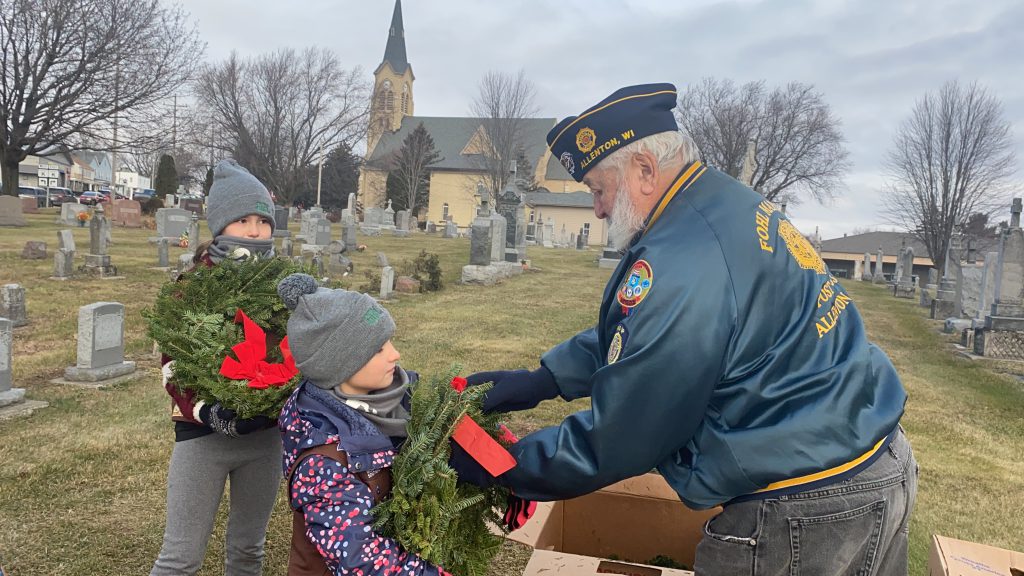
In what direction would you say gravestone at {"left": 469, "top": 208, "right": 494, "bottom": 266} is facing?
toward the camera

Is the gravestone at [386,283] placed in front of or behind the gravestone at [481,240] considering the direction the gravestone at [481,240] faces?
in front

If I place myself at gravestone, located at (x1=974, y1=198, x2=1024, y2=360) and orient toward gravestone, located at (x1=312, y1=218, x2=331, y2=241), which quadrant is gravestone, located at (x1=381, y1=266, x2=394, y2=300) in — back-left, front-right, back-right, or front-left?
front-left

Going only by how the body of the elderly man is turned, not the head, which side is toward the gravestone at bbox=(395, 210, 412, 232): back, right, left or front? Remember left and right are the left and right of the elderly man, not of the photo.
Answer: front

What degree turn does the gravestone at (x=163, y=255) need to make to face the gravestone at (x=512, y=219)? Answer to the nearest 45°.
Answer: approximately 90° to its left

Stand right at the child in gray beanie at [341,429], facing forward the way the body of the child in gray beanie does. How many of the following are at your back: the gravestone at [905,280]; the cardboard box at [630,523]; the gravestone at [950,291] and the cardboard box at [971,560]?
0

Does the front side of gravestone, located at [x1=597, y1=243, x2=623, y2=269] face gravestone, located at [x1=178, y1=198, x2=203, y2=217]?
no

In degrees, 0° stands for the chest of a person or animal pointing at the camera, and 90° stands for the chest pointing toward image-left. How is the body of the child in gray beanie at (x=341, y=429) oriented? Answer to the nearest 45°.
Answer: approximately 270°

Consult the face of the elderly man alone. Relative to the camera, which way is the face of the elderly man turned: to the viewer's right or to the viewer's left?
to the viewer's left

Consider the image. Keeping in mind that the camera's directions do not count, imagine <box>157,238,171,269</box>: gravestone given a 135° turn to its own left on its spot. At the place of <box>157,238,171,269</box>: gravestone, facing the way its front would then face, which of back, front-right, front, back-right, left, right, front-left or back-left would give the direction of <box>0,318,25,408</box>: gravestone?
back-right

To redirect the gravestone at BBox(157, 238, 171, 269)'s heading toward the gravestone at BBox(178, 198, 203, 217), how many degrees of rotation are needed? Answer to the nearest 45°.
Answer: approximately 180°

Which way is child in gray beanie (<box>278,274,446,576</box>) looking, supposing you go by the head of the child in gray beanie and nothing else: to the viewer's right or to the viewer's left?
to the viewer's right

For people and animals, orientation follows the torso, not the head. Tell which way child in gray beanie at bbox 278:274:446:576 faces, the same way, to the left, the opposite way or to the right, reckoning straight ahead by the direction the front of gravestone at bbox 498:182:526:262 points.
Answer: to the left

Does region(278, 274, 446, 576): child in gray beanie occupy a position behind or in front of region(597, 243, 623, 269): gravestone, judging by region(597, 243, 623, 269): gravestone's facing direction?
in front

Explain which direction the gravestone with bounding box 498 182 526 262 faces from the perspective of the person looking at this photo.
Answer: facing the viewer

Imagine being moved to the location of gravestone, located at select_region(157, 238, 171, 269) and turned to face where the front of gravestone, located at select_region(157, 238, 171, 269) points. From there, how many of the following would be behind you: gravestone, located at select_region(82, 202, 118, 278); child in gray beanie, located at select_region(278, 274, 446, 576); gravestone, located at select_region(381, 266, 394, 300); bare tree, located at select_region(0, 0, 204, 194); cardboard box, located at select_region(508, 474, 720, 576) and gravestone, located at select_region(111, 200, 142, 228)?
2

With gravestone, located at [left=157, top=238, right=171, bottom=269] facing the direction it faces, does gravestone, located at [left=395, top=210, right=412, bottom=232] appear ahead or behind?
behind
